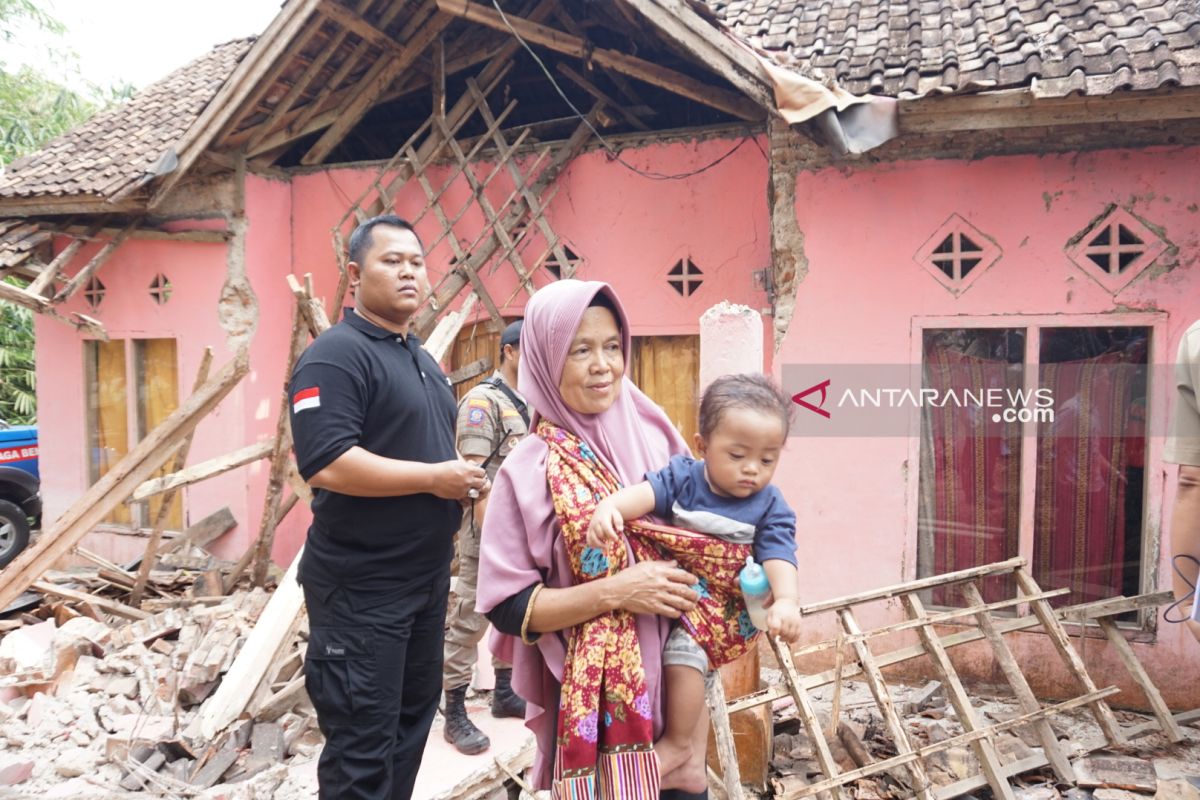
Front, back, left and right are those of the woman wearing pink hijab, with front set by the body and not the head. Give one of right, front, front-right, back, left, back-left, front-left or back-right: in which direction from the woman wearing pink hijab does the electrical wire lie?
back-left

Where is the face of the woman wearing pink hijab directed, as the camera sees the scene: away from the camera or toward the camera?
toward the camera

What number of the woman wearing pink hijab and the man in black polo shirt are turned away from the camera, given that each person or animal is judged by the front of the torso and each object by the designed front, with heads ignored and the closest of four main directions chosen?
0

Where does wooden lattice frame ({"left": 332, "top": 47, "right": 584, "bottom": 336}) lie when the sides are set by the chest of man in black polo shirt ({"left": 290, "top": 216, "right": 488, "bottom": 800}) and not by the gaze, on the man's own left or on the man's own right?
on the man's own left

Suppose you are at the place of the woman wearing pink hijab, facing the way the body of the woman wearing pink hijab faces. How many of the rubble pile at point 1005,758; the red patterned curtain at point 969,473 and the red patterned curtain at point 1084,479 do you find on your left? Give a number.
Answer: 3

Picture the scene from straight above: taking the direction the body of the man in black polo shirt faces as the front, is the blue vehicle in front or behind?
behind

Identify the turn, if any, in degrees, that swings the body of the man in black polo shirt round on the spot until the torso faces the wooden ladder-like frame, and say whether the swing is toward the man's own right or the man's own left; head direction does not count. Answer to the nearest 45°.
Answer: approximately 45° to the man's own left

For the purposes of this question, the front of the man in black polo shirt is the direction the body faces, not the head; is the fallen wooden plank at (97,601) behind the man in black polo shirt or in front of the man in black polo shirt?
behind

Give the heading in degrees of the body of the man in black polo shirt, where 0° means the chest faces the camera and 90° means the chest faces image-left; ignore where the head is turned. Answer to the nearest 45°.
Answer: approximately 315°

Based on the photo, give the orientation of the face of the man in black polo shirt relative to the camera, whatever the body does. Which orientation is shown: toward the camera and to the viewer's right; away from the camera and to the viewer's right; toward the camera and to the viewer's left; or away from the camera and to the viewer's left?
toward the camera and to the viewer's right

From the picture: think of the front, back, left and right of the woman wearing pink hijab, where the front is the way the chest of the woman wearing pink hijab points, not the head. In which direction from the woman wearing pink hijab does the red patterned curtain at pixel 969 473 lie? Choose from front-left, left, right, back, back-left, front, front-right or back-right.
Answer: left

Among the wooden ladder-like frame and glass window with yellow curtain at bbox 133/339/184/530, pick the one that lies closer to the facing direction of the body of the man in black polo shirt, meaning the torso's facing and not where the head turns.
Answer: the wooden ladder-like frame

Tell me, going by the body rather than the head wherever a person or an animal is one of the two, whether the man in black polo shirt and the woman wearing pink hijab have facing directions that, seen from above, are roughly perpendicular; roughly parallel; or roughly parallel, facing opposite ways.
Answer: roughly parallel
